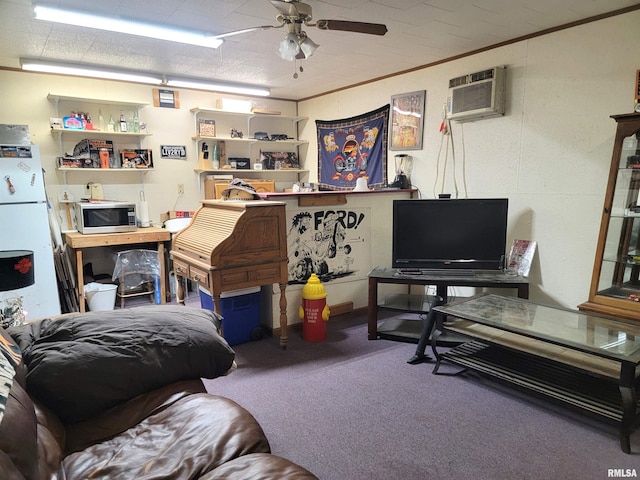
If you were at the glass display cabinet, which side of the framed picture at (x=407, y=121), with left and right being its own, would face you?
left

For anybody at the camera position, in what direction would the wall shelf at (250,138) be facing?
facing the viewer

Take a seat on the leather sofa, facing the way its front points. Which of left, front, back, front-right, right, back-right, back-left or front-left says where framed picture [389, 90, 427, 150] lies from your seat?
front

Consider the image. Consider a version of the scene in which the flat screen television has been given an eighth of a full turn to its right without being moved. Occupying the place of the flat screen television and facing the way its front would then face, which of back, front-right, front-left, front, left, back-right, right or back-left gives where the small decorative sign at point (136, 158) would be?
front-right

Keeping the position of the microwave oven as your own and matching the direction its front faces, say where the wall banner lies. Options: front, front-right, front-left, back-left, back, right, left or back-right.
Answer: left

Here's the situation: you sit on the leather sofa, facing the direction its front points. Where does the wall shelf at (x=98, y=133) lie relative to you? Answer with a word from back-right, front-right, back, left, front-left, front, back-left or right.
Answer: front-left

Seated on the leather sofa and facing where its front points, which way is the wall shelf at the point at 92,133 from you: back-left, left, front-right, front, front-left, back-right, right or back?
front-left

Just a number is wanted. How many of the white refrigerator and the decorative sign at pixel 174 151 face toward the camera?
2

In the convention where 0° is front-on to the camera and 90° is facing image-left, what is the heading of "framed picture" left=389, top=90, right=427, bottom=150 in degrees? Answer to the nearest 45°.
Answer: approximately 45°

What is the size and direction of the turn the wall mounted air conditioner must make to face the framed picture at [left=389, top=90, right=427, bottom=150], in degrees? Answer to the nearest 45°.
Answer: approximately 90° to its right

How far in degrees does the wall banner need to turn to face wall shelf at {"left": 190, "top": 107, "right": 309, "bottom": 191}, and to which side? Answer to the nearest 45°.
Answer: approximately 45° to its right

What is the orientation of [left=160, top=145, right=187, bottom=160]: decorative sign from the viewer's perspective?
toward the camera

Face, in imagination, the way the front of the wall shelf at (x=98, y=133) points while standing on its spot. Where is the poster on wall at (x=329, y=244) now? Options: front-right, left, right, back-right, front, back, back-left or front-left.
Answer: front-left

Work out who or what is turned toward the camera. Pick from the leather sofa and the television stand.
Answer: the television stand
